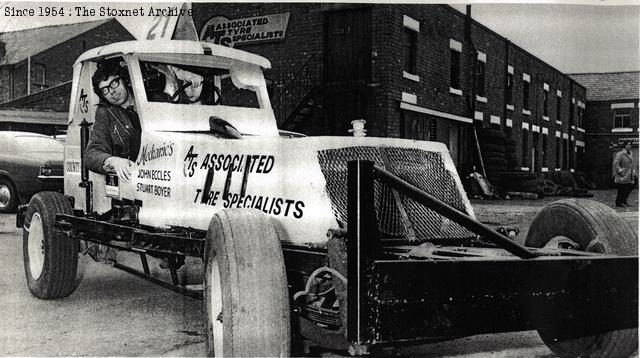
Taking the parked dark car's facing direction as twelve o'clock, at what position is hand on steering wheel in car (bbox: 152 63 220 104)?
The hand on steering wheel in car is roughly at 1 o'clock from the parked dark car.

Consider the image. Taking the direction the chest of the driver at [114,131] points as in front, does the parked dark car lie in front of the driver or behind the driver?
behind

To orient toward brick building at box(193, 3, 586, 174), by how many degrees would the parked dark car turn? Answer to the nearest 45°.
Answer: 0° — it already faces it

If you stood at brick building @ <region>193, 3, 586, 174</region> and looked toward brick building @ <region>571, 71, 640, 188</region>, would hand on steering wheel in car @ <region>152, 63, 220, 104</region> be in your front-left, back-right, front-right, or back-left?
back-right

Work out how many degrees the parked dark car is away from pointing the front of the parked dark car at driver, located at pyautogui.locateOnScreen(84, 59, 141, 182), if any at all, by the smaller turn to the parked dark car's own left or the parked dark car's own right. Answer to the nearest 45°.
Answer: approximately 45° to the parked dark car's own right
